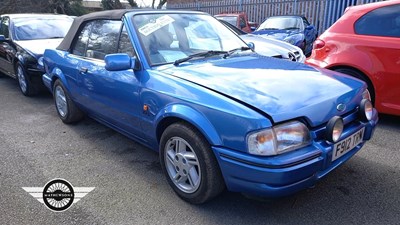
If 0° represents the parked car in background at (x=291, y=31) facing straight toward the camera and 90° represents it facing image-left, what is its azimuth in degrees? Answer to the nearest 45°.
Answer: approximately 45°

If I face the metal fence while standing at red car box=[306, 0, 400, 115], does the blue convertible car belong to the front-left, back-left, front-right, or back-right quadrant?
back-left

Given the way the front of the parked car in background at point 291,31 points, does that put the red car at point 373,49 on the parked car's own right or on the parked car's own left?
on the parked car's own left

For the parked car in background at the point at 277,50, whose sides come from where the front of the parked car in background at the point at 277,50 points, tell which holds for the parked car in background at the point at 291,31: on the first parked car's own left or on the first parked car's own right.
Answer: on the first parked car's own left

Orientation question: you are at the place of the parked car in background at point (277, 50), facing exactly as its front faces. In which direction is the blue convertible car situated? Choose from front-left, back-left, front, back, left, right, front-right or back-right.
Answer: front-right

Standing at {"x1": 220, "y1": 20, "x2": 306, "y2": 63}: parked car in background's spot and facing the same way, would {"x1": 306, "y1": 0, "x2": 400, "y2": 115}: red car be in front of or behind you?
in front

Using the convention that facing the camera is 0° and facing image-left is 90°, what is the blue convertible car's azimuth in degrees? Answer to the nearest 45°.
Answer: approximately 315°

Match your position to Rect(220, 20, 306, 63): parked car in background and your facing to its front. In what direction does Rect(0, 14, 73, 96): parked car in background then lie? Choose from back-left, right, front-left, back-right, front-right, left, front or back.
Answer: back-right

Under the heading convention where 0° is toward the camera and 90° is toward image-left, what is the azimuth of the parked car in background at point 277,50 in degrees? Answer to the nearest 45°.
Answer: approximately 315°

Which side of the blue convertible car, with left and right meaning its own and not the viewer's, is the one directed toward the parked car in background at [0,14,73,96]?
back

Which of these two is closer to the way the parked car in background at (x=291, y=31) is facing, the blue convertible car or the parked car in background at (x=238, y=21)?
the blue convertible car
